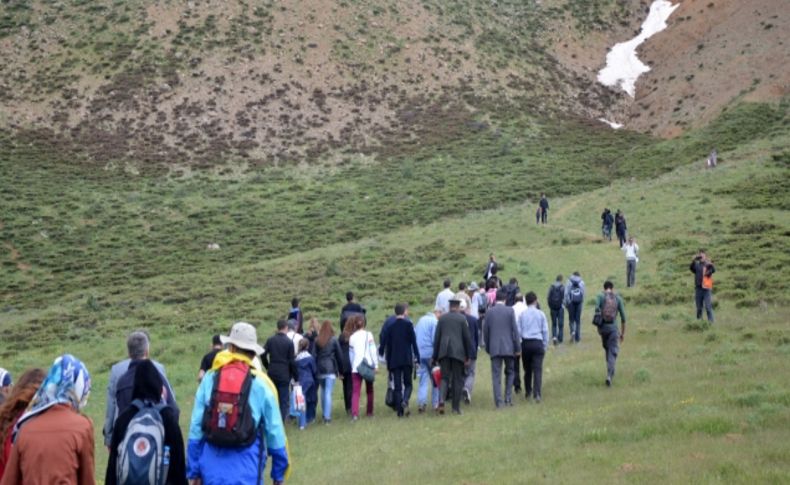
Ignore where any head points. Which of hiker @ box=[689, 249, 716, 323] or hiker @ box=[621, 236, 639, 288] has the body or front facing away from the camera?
hiker @ box=[621, 236, 639, 288]

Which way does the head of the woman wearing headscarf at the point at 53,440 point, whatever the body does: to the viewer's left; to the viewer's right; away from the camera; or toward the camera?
away from the camera

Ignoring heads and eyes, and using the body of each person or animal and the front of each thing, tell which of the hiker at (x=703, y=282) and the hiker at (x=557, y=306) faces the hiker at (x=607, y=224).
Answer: the hiker at (x=557, y=306)

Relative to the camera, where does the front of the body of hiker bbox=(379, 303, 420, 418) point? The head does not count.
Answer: away from the camera

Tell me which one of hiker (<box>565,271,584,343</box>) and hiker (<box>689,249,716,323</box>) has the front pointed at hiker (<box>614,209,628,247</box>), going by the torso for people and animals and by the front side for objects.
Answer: hiker (<box>565,271,584,343</box>)

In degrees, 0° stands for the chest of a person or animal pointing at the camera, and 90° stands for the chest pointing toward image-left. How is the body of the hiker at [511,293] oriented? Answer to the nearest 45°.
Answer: approximately 180°

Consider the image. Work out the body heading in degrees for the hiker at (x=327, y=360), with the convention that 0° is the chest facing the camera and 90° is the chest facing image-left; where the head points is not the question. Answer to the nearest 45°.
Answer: approximately 180°

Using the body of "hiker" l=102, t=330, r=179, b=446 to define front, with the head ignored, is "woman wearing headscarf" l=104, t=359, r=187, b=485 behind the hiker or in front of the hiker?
behind

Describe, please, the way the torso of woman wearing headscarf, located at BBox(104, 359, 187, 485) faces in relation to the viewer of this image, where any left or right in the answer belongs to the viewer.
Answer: facing away from the viewer

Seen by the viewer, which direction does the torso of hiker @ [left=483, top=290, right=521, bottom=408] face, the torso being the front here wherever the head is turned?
away from the camera

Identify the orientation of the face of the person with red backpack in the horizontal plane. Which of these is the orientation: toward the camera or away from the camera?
away from the camera

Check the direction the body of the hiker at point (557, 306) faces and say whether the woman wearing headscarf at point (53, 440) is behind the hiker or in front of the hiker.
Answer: behind

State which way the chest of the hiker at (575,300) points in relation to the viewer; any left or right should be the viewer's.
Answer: facing away from the viewer

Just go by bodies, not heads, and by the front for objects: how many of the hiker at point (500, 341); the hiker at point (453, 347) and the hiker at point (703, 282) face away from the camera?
2

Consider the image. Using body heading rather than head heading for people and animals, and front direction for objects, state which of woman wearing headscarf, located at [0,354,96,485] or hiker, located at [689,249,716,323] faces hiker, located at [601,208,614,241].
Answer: the woman wearing headscarf

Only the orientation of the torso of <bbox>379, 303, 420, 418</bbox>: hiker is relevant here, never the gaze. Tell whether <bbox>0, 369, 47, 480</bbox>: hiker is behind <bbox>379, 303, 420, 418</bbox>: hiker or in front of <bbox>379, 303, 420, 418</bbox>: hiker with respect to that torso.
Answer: behind

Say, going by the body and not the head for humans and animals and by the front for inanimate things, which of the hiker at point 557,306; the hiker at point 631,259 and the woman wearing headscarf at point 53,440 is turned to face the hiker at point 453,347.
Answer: the woman wearing headscarf
